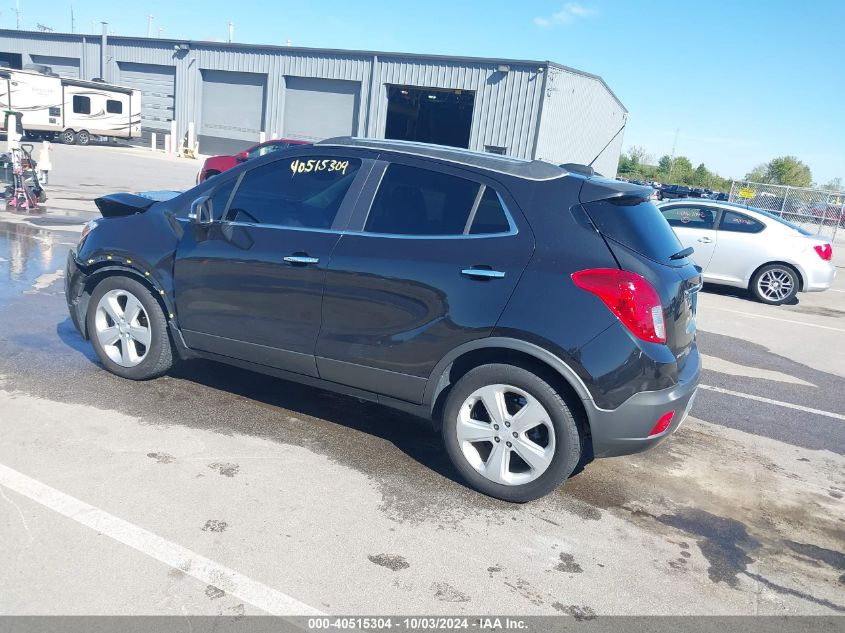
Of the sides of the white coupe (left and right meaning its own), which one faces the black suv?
left

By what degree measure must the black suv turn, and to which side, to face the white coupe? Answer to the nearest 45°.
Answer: approximately 90° to its right

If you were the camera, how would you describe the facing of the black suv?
facing away from the viewer and to the left of the viewer

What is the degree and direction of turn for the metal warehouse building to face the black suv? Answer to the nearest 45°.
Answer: approximately 45° to its left

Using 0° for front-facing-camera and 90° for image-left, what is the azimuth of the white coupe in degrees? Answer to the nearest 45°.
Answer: approximately 90°

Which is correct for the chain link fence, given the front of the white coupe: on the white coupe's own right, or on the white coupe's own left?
on the white coupe's own right
